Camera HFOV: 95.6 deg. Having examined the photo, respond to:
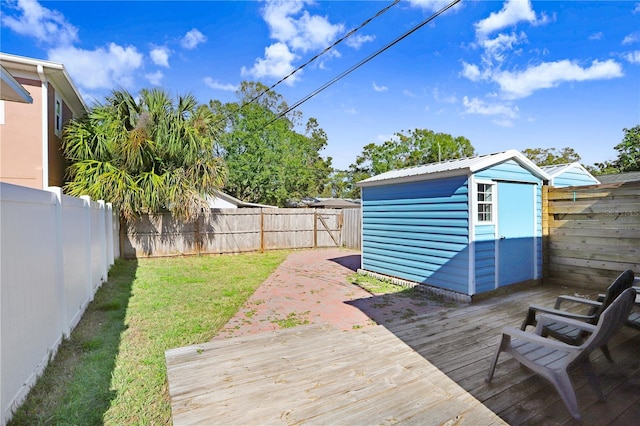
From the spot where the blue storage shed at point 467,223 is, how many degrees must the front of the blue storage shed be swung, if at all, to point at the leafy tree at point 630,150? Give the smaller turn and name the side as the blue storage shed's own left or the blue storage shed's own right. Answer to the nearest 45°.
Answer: approximately 90° to the blue storage shed's own left

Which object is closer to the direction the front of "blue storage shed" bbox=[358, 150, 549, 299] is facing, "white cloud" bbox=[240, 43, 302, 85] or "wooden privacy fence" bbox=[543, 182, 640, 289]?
the wooden privacy fence

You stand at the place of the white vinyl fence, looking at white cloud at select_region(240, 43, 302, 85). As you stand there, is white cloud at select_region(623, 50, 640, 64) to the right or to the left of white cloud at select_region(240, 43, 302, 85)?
right

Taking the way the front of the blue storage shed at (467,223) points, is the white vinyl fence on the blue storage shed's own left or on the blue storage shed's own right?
on the blue storage shed's own right

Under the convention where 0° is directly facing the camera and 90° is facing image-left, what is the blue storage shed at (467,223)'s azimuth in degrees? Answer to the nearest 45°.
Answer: approximately 315°

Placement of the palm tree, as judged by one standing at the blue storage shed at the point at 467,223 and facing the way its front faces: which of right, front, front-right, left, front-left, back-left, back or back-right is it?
back-right

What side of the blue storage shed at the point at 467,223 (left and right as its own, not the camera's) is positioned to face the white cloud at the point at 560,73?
left

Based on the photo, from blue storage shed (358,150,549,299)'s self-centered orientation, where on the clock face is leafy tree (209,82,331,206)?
The leafy tree is roughly at 6 o'clock from the blue storage shed.

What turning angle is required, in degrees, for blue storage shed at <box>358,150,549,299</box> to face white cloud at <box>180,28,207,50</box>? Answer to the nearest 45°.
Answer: approximately 135° to its right

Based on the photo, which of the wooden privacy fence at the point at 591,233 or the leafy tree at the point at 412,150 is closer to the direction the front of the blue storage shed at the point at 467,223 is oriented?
the wooden privacy fence

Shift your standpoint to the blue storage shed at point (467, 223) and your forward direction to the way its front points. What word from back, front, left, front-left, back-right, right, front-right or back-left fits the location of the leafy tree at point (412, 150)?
back-left

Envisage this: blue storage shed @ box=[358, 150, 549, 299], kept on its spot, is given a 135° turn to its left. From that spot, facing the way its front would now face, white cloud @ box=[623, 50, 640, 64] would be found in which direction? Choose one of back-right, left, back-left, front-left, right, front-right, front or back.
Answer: front-right
